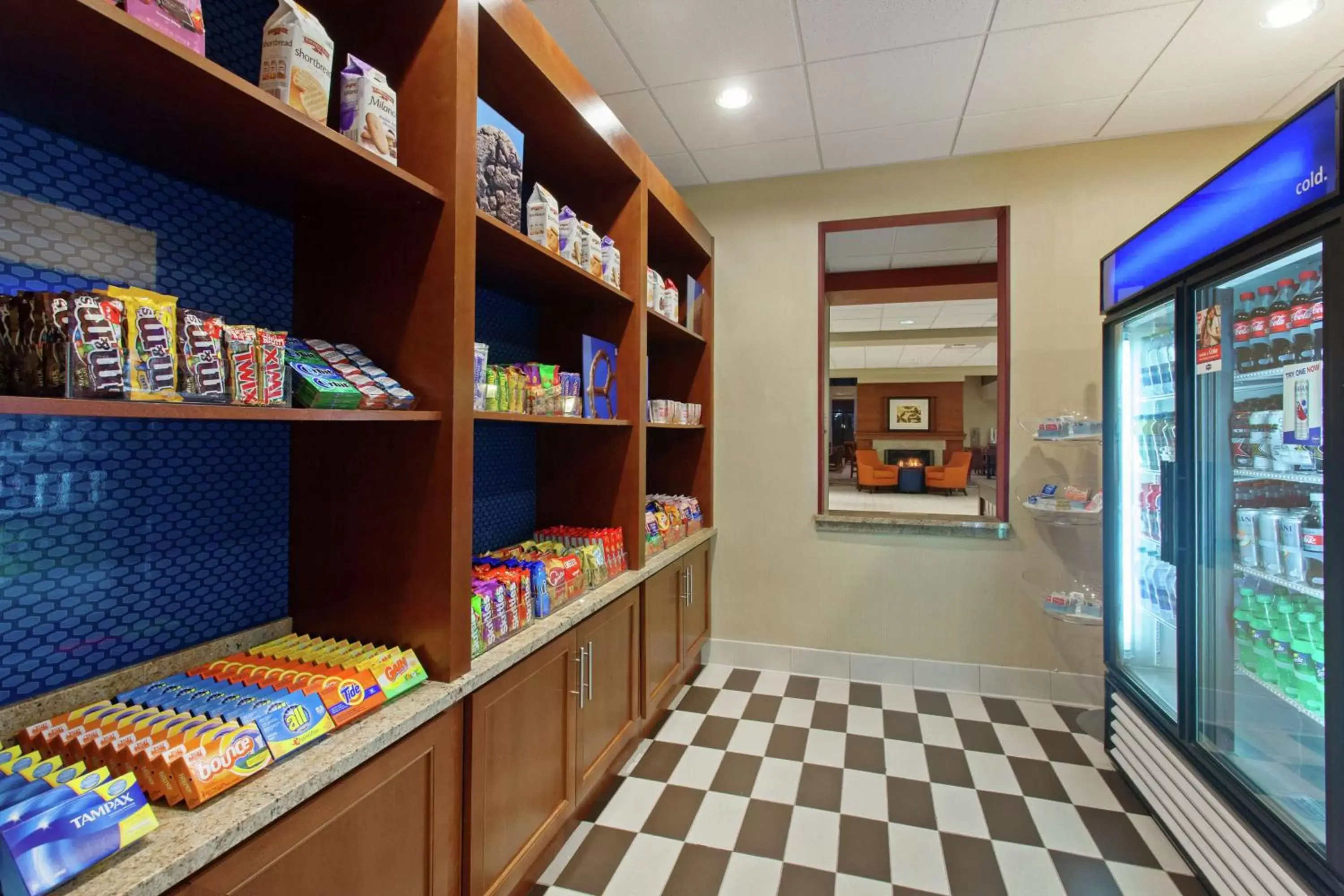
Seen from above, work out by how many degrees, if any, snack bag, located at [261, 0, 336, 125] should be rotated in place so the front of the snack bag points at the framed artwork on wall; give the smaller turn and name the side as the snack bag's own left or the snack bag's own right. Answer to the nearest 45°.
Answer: approximately 90° to the snack bag's own left

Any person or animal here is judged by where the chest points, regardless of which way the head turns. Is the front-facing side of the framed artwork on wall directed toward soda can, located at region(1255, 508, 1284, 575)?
yes

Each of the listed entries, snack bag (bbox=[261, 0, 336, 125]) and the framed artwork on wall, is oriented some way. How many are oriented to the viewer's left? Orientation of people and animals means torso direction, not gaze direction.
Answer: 0

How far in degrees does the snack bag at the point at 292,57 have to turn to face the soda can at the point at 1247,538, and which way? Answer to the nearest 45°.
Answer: approximately 45° to its left

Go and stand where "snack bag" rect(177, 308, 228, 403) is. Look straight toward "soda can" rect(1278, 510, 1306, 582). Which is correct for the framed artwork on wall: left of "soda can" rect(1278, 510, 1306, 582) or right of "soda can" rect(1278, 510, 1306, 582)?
left

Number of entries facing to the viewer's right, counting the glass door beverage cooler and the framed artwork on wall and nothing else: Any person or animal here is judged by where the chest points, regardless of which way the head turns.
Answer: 0

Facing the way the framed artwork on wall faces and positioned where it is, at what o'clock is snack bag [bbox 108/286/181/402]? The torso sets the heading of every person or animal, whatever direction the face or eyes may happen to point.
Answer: The snack bag is roughly at 12 o'clock from the framed artwork on wall.

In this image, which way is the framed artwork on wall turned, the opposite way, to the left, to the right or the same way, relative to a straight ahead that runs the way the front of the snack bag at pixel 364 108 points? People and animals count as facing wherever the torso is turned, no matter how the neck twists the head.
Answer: to the right

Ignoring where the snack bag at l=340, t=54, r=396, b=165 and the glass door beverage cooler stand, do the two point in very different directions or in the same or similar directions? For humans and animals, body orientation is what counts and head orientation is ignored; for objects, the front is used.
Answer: very different directions

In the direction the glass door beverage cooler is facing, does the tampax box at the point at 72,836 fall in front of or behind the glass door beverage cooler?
in front

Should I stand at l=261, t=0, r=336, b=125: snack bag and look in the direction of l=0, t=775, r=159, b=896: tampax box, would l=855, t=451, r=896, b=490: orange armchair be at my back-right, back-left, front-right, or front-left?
back-left

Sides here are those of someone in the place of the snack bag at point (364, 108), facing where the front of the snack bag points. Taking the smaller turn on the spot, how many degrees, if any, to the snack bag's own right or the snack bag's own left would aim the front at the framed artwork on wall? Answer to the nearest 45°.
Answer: approximately 90° to the snack bag's own left

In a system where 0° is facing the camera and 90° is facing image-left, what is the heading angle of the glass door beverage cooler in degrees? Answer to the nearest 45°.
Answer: approximately 45°
